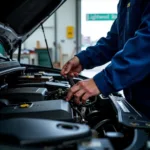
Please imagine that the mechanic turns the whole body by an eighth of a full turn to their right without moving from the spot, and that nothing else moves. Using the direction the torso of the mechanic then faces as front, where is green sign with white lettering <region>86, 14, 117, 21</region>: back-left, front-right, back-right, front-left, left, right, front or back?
right

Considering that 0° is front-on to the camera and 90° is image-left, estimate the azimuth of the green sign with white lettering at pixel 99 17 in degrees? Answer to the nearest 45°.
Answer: approximately 0°

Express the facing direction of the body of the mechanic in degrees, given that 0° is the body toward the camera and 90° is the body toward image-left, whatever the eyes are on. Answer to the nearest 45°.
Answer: approximately 45°

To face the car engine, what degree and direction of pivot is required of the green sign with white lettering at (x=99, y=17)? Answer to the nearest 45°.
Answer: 0° — it already faces it
